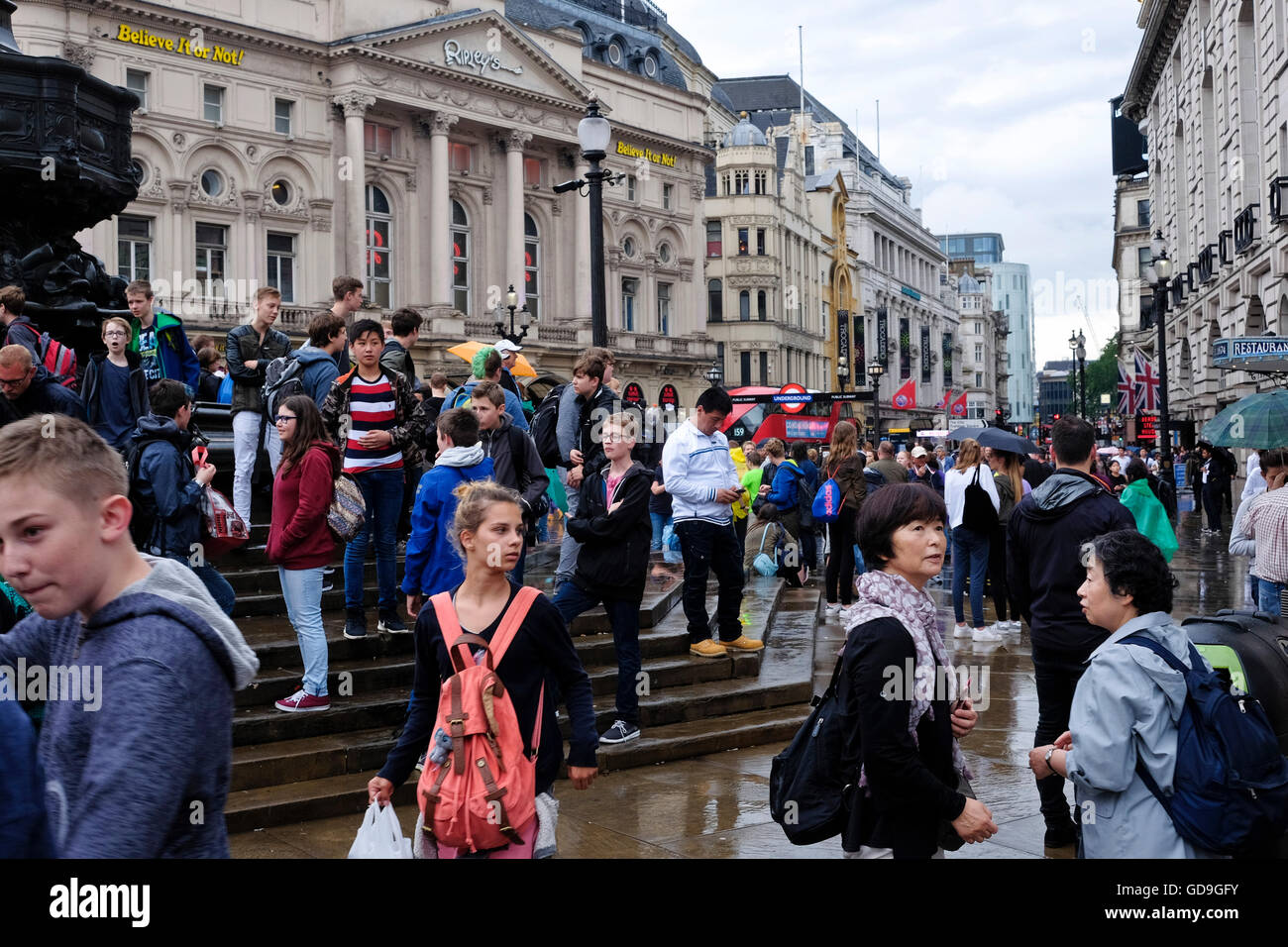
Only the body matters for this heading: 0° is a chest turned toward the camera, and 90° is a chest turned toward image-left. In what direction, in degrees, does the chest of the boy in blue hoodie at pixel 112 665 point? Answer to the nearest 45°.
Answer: approximately 45°

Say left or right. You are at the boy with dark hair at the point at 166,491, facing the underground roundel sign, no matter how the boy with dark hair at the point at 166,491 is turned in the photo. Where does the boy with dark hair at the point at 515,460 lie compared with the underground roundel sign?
right

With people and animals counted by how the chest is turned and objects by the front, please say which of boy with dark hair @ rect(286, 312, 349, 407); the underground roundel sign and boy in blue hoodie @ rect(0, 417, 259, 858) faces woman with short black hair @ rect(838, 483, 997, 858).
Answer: the underground roundel sign

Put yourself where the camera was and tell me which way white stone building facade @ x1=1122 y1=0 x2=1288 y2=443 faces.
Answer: facing to the left of the viewer

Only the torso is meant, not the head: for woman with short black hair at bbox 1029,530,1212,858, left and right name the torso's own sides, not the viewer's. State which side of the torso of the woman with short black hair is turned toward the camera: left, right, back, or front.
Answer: left

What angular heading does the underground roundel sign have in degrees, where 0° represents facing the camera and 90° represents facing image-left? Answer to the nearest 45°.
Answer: approximately 0°

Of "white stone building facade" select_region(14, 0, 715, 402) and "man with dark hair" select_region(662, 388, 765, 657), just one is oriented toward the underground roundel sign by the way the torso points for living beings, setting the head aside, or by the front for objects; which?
the white stone building facade

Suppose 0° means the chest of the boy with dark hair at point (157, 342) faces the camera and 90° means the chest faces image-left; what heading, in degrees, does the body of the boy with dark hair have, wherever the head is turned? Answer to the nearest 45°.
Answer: approximately 45°
